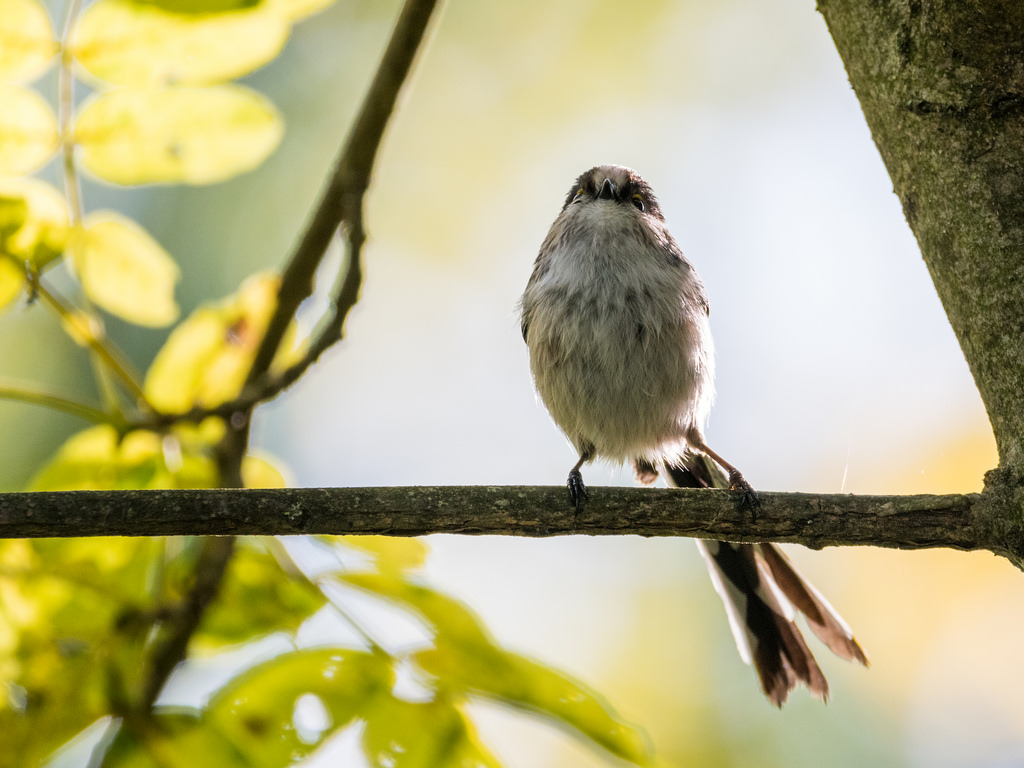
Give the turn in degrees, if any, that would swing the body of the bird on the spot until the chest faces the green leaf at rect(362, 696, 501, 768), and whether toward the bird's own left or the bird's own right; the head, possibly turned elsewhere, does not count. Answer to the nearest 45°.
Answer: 0° — it already faces it

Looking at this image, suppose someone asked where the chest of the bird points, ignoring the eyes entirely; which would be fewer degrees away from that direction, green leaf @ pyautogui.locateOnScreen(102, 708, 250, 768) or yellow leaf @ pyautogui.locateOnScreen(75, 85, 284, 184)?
the green leaf

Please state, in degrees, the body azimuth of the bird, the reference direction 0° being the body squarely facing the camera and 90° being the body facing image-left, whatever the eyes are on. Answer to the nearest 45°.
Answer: approximately 0°

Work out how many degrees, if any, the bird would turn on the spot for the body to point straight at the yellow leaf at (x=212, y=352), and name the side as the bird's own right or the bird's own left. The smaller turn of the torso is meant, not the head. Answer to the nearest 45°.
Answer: approximately 45° to the bird's own right

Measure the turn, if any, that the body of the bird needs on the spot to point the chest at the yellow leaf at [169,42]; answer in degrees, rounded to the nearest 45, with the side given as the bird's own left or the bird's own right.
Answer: approximately 45° to the bird's own right

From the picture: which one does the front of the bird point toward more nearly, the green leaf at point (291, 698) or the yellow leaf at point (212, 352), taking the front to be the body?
the green leaf
